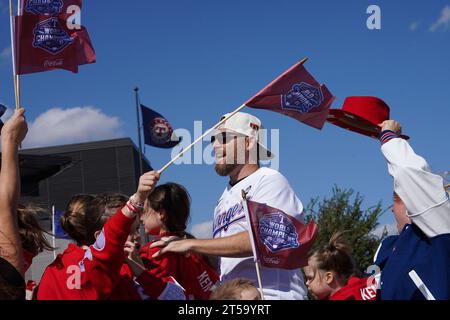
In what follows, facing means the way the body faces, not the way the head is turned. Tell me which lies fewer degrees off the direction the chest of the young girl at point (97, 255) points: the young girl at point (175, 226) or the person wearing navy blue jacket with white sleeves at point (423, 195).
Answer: the young girl

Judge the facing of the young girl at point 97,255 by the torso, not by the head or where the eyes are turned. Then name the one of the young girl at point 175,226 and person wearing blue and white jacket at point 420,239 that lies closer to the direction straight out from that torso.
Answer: the young girl

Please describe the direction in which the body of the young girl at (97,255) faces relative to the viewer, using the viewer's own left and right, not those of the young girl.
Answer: facing away from the viewer and to the right of the viewer

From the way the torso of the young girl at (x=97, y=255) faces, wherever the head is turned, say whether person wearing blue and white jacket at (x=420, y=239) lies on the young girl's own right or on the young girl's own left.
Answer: on the young girl's own right

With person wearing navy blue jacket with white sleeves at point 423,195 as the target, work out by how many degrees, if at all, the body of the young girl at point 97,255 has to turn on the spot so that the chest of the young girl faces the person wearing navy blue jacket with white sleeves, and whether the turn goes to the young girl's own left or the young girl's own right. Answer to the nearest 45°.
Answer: approximately 45° to the young girl's own right

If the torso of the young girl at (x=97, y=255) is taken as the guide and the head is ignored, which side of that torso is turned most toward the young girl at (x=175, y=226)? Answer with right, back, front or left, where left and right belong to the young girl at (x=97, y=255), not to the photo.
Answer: front
